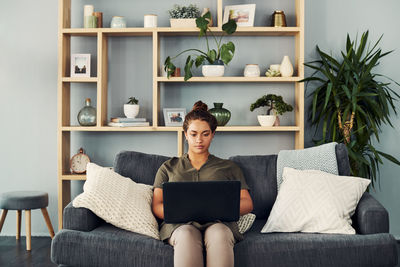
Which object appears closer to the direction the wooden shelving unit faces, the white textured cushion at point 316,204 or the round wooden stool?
the white textured cushion

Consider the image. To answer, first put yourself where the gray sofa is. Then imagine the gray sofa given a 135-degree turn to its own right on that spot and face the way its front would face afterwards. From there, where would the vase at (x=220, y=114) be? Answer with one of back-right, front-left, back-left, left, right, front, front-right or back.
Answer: front-right

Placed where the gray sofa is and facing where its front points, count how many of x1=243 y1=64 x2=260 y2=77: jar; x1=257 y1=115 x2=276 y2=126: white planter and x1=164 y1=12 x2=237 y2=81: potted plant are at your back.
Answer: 3

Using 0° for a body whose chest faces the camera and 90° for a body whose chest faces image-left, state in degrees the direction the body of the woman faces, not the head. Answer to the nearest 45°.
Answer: approximately 0°

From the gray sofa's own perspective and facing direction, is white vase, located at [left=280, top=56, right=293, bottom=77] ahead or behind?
behind

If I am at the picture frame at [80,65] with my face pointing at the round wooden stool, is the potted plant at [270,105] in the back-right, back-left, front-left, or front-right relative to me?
back-left

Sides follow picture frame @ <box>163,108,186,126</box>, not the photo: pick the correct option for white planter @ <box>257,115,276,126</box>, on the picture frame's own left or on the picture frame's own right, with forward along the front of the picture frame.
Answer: on the picture frame's own left

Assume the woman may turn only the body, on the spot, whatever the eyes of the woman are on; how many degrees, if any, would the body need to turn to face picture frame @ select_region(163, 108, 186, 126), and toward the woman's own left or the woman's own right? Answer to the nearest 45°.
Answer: approximately 180°
